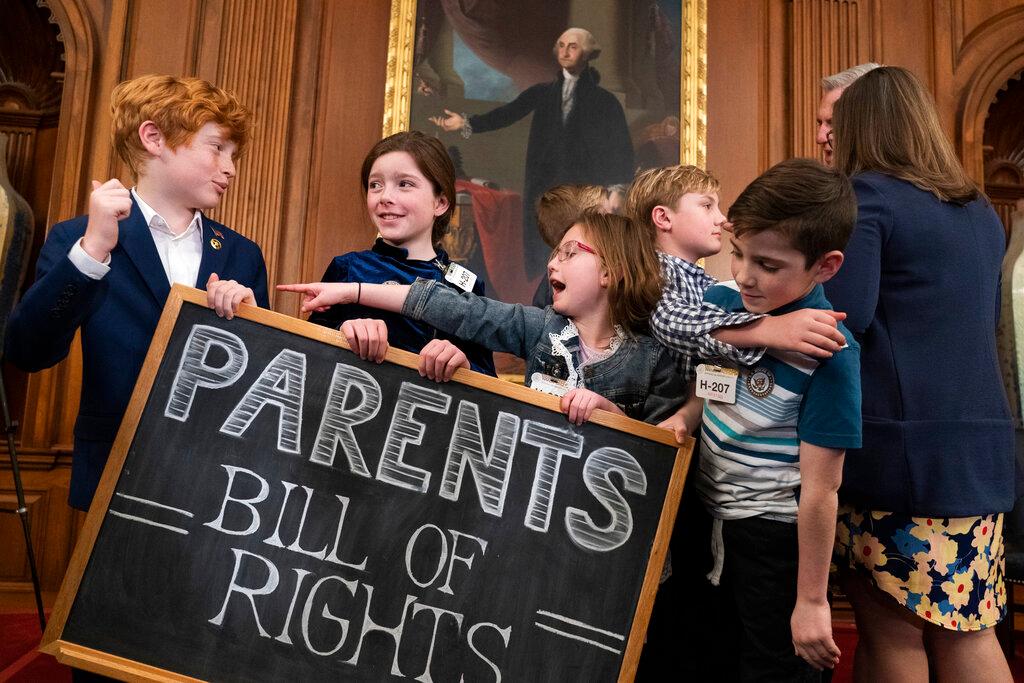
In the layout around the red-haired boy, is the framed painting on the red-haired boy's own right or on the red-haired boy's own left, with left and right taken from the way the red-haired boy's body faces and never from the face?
on the red-haired boy's own left

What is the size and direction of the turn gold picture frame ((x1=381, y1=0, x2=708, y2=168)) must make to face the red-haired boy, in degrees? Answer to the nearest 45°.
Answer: approximately 45° to its right

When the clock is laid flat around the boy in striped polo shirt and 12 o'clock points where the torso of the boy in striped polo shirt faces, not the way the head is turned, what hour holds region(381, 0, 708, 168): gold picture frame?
The gold picture frame is roughly at 4 o'clock from the boy in striped polo shirt.

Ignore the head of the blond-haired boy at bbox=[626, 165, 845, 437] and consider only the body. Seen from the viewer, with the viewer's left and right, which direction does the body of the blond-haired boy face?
facing to the right of the viewer

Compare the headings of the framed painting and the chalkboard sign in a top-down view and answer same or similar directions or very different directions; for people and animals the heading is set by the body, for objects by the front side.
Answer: same or similar directions

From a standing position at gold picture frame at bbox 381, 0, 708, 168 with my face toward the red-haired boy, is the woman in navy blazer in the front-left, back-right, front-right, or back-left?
front-left

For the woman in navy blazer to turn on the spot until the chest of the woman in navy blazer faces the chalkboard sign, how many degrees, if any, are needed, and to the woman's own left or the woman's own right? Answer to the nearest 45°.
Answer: approximately 90° to the woman's own left

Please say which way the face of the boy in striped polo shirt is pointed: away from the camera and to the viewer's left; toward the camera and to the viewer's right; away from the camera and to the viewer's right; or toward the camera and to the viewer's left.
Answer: toward the camera and to the viewer's left

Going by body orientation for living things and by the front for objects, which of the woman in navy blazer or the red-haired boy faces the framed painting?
the woman in navy blazer

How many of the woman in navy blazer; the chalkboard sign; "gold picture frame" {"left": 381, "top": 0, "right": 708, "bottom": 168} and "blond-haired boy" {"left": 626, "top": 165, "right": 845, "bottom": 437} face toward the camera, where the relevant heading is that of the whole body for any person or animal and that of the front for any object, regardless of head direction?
2

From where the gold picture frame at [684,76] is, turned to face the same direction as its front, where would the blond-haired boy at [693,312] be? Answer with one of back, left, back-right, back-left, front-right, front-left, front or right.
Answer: front

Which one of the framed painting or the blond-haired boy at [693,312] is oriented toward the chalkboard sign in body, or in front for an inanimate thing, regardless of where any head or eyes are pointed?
the framed painting

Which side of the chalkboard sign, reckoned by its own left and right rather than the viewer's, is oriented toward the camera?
front

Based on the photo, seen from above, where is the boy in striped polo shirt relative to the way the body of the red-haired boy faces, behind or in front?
in front

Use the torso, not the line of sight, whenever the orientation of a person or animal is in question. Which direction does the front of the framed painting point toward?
toward the camera
